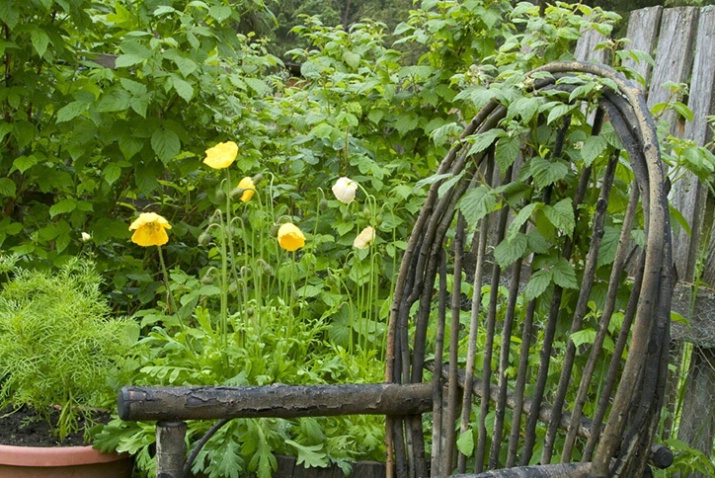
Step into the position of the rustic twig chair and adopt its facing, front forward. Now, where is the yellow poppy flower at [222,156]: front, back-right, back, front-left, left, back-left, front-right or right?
right

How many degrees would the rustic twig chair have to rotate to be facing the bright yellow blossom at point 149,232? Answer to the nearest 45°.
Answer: approximately 90° to its right

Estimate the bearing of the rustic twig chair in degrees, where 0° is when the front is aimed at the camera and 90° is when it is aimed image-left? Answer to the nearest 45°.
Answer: approximately 45°

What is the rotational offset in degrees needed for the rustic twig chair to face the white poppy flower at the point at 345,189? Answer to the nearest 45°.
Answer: approximately 90° to its right

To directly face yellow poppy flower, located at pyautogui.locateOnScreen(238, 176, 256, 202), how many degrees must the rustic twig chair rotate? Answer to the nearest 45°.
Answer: approximately 90° to its right
